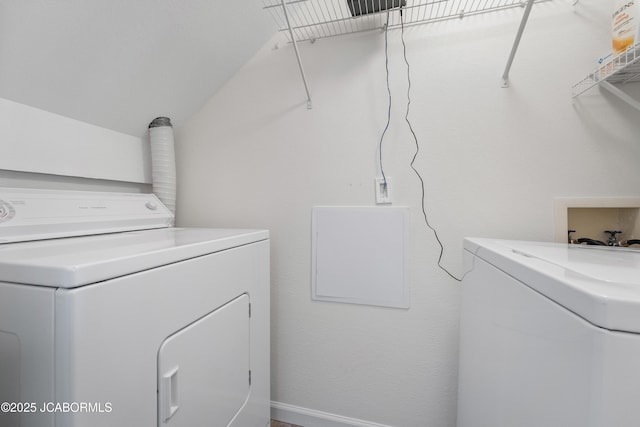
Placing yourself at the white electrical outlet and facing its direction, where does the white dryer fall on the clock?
The white dryer is roughly at 1 o'clock from the white electrical outlet.

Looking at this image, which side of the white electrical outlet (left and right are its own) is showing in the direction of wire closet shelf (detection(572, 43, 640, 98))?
left

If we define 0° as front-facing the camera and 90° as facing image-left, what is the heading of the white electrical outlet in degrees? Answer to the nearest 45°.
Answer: approximately 0°

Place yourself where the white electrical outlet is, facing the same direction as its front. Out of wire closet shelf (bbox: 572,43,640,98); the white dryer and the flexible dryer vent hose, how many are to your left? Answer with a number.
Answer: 1

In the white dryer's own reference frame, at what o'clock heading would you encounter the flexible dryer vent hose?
The flexible dryer vent hose is roughly at 8 o'clock from the white dryer.

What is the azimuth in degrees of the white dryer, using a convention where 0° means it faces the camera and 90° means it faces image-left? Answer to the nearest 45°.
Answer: approximately 315°

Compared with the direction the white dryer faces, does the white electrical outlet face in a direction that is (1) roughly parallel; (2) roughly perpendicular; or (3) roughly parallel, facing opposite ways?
roughly perpendicular

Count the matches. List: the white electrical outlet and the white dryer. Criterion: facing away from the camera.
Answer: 0
